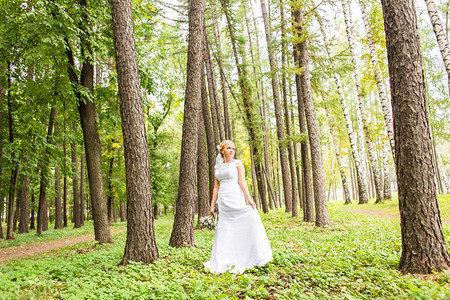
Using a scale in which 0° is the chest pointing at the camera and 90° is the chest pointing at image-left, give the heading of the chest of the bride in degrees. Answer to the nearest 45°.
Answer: approximately 0°
